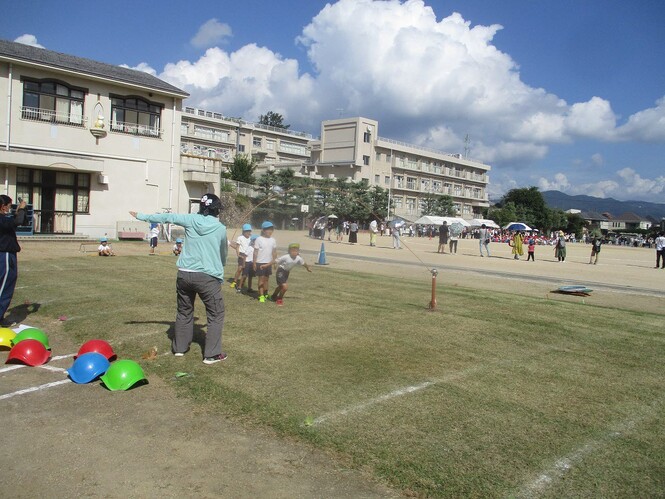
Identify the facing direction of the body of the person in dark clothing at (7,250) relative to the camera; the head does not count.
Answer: to the viewer's right

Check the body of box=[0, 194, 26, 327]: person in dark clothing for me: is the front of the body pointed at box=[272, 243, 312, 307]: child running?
yes

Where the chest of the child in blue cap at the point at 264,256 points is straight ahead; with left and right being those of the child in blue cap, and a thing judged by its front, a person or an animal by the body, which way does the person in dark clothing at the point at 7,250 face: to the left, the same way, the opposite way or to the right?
to the left

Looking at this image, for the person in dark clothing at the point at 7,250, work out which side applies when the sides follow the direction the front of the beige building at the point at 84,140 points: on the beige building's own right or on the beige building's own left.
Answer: on the beige building's own right

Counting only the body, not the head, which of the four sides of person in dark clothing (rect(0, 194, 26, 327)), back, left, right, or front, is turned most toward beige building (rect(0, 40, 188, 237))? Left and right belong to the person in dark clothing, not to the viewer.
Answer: left

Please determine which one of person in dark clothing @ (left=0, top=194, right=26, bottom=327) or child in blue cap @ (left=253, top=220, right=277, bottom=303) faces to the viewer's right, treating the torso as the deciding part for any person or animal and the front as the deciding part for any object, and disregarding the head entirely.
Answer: the person in dark clothing

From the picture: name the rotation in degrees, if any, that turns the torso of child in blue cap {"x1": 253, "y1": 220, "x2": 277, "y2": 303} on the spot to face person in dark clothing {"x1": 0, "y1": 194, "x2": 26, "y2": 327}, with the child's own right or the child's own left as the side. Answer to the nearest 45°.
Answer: approximately 45° to the child's own right

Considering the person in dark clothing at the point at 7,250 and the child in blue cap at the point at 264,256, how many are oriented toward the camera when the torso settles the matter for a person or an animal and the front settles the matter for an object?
1

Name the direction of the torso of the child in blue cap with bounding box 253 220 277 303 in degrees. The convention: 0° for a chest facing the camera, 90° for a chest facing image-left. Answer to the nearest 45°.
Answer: approximately 0°

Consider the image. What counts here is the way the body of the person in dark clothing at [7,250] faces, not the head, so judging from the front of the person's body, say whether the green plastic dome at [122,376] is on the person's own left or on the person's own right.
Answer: on the person's own right

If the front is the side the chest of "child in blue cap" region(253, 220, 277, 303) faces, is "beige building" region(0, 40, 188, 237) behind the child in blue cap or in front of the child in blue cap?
behind
